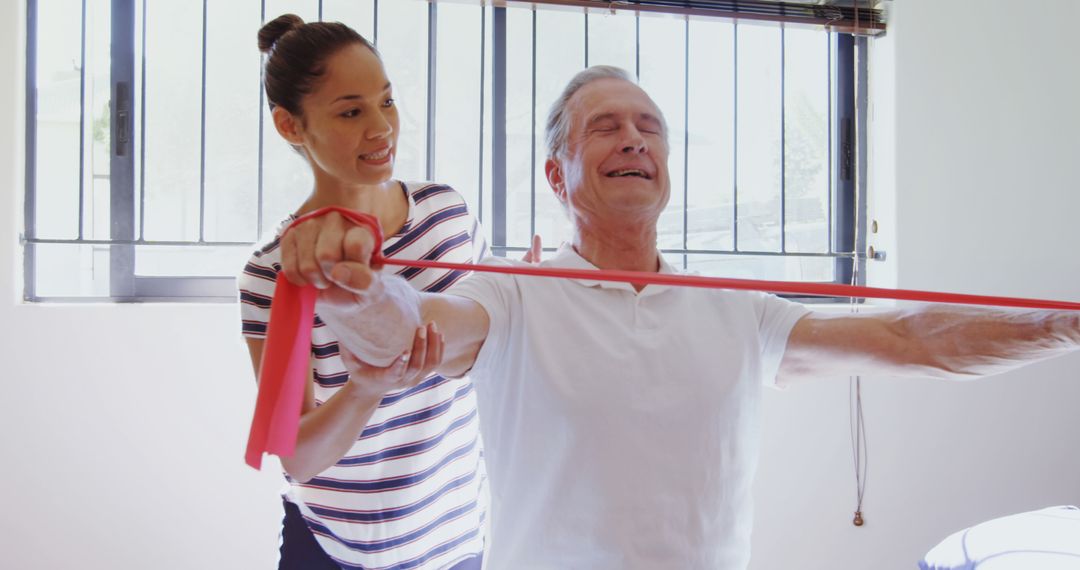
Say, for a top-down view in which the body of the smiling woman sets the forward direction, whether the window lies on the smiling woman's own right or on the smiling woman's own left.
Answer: on the smiling woman's own left

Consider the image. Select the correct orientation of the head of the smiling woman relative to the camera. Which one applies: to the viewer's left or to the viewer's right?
to the viewer's right

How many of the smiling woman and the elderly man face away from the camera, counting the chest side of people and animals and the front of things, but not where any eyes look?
0

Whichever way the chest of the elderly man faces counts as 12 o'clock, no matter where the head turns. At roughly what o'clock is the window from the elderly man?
The window is roughly at 5 o'clock from the elderly man.

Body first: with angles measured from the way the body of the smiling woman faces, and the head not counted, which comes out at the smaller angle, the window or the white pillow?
the white pillow

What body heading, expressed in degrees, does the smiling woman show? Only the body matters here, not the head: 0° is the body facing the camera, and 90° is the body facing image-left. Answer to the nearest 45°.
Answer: approximately 315°

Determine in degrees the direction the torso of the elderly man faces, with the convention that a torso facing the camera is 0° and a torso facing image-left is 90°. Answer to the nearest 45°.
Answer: approximately 0°
